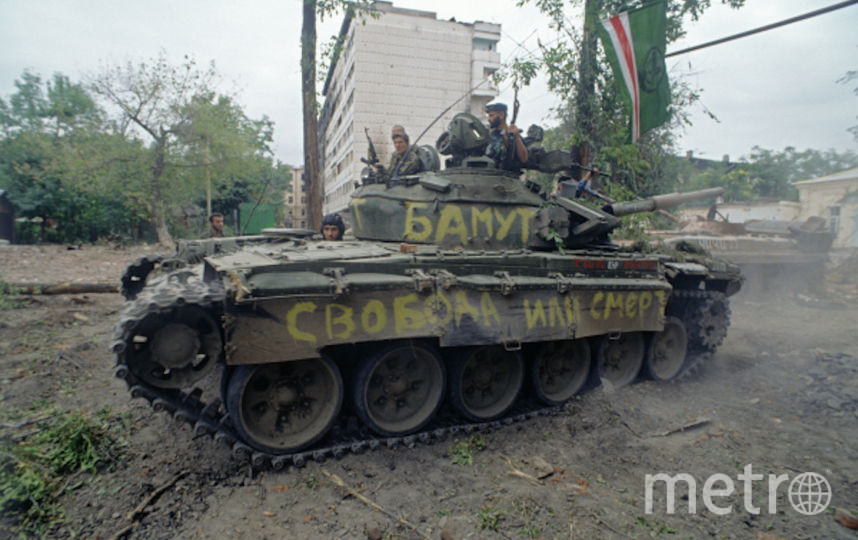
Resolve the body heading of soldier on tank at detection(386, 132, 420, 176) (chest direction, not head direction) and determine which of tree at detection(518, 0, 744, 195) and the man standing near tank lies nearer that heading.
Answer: the man standing near tank

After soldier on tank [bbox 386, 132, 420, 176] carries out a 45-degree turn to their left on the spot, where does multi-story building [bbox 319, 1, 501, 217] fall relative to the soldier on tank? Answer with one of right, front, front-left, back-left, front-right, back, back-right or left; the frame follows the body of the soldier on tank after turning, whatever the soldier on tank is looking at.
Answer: back

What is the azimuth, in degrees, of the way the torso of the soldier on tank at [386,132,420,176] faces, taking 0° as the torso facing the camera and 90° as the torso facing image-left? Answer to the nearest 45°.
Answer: approximately 45°

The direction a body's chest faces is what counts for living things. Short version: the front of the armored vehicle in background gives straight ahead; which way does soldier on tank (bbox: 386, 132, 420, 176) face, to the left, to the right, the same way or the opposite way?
to the left

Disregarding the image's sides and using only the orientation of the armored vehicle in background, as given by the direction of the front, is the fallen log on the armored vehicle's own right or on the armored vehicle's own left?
on the armored vehicle's own left

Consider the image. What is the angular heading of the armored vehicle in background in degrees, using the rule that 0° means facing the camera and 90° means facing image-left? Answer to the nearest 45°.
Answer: approximately 90°

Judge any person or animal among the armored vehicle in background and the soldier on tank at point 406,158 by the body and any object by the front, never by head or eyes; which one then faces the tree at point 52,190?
the armored vehicle in background

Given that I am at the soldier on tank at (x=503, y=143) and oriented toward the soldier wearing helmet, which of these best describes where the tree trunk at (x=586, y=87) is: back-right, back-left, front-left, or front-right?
back-right

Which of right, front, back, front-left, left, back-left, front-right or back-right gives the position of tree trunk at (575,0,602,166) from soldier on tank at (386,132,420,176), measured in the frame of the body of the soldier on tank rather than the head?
back

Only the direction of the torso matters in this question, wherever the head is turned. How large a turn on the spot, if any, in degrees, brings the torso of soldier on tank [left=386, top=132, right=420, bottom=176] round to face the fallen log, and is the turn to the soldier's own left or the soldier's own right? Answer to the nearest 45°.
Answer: approximately 90° to the soldier's own right

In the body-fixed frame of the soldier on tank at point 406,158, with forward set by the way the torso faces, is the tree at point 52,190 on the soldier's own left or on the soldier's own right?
on the soldier's own right
